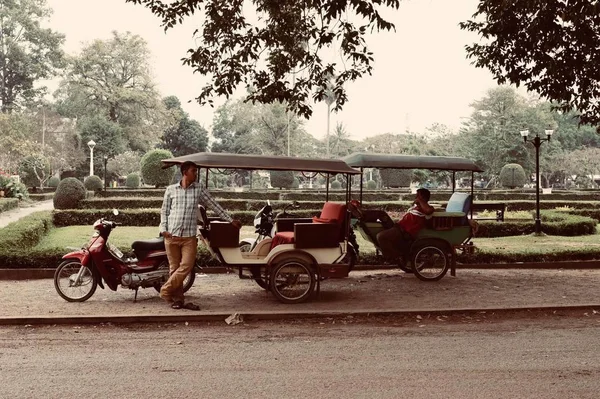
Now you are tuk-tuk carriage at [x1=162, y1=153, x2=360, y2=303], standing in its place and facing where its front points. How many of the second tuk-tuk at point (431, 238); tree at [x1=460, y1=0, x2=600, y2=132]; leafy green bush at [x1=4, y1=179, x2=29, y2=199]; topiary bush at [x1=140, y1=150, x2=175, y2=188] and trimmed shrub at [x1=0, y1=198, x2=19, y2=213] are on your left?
0

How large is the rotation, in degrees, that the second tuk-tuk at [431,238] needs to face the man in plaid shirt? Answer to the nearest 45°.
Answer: approximately 45° to its left

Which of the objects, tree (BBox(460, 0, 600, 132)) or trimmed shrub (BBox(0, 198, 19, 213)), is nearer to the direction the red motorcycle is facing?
the trimmed shrub

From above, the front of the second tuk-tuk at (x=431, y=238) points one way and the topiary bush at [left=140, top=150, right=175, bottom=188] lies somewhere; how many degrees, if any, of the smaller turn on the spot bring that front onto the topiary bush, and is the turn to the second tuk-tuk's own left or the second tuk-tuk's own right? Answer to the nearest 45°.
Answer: approximately 45° to the second tuk-tuk's own right

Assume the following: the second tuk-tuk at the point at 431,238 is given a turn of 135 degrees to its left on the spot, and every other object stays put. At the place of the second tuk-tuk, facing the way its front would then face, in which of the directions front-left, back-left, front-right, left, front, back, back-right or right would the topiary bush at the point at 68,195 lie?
back

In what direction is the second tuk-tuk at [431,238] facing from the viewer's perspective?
to the viewer's left

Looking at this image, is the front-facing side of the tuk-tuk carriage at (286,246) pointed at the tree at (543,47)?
no

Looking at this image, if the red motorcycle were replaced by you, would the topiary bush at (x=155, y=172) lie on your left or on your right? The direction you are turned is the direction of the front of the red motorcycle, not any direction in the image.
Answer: on your right

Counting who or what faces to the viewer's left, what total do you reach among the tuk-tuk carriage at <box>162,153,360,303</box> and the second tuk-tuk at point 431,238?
2

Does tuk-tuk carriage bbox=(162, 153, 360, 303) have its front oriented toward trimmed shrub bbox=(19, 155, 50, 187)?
no

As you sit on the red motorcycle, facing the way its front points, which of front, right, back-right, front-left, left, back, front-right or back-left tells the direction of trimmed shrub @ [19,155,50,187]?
right

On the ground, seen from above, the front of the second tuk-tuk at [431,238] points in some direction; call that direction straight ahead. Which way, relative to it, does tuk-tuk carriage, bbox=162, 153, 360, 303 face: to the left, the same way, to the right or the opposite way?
the same way

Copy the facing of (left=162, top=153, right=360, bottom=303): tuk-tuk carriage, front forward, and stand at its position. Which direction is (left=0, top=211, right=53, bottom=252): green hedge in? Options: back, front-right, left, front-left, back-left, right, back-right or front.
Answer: front-right

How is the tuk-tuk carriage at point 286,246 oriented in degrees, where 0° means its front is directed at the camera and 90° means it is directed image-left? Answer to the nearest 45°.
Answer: approximately 90°

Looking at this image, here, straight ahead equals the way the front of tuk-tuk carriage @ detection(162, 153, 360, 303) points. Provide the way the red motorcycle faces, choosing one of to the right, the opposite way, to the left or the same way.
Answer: the same way

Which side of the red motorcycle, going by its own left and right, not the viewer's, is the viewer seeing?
left

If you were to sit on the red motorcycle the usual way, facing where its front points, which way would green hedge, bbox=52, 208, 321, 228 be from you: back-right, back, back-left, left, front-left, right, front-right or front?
right

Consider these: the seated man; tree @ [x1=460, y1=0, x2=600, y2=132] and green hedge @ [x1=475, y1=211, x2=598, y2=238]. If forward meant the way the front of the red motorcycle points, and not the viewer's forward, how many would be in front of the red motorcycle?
0

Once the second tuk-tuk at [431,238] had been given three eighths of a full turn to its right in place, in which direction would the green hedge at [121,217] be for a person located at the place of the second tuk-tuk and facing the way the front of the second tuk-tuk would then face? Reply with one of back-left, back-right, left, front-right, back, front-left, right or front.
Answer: left

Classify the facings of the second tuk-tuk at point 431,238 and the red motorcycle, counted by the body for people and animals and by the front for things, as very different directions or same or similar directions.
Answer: same or similar directions
